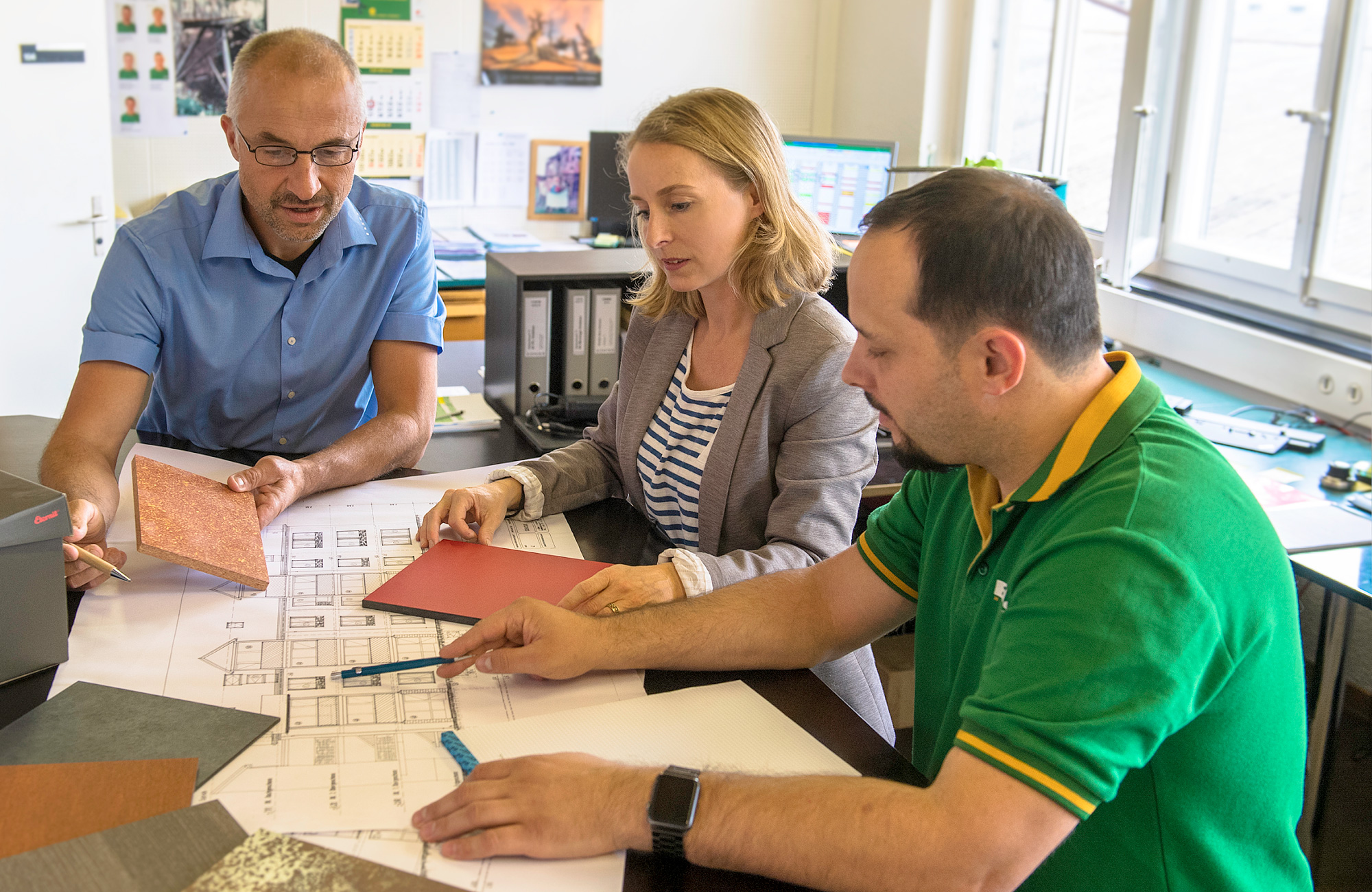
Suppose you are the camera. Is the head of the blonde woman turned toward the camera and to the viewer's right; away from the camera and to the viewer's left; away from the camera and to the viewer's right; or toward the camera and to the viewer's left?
toward the camera and to the viewer's left

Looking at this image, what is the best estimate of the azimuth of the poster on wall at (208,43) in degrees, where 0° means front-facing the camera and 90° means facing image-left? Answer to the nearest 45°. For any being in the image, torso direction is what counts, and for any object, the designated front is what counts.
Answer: approximately 0°

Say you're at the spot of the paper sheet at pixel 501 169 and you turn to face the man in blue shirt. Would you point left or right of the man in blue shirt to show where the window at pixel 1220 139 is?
left

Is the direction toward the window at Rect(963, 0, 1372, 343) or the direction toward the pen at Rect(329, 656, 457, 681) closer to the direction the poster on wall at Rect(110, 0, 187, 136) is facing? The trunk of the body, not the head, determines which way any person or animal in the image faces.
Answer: the pen

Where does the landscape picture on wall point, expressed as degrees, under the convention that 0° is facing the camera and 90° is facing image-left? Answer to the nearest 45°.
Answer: approximately 0°

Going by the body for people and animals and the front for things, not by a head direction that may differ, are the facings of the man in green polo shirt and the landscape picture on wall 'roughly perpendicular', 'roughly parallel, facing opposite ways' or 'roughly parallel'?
roughly perpendicular

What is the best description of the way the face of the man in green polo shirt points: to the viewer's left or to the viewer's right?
to the viewer's left

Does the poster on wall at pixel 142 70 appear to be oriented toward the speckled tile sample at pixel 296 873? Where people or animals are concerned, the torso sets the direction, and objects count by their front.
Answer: yes

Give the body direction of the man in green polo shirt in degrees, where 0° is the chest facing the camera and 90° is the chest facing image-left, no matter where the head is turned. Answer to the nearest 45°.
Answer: approximately 90°

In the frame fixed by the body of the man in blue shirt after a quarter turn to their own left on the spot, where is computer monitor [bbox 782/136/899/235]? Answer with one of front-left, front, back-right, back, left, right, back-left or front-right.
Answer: front-left

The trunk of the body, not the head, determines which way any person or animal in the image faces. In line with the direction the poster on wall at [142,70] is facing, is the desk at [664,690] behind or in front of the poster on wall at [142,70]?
in front
